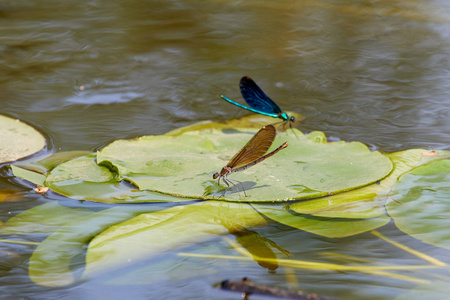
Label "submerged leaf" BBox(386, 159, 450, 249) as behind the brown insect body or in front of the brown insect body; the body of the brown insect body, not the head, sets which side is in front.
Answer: behind

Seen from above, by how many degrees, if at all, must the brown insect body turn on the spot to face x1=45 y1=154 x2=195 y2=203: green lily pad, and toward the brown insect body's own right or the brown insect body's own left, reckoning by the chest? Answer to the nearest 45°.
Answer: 0° — it already faces it

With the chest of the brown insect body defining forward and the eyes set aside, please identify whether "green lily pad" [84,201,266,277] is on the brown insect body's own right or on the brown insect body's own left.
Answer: on the brown insect body's own left

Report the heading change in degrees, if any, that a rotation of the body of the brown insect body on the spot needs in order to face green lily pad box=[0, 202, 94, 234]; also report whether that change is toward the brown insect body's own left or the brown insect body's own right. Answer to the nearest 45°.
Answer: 0° — it already faces it

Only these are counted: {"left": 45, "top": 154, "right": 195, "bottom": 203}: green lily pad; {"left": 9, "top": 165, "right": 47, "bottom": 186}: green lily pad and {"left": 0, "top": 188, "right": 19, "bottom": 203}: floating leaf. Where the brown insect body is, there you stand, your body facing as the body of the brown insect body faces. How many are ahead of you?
3

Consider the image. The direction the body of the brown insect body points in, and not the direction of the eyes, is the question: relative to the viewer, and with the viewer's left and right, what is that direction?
facing to the left of the viewer

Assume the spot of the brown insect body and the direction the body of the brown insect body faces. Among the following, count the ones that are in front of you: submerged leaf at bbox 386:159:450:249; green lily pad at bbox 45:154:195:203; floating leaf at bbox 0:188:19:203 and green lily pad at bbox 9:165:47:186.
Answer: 3
